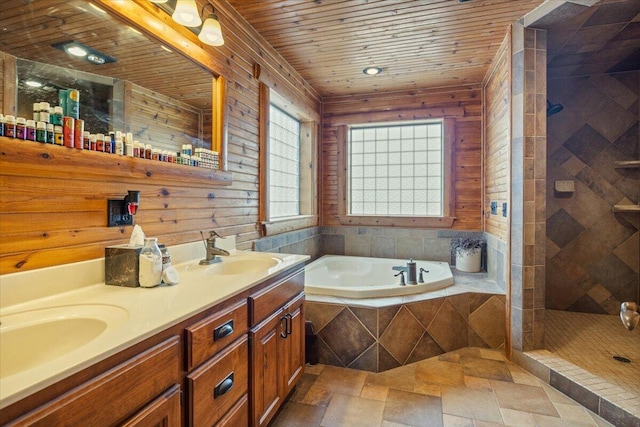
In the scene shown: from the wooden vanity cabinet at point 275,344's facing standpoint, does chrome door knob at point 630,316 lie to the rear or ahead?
ahead

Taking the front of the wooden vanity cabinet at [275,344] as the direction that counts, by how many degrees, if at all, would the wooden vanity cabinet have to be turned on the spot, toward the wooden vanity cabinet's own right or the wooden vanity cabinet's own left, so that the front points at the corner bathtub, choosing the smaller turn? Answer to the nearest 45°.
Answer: approximately 90° to the wooden vanity cabinet's own left

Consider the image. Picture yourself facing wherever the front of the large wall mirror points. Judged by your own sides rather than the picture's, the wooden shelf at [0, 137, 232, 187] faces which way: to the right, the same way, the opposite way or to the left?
the same way

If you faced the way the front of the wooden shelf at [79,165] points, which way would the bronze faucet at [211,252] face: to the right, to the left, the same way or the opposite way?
the same way

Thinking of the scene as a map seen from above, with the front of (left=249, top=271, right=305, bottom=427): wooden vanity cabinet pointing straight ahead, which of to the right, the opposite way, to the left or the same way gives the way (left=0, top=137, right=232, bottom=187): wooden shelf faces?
the same way

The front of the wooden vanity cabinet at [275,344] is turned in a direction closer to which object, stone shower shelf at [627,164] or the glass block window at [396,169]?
the stone shower shelf

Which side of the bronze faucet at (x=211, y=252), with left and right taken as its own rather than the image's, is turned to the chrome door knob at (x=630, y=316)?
front

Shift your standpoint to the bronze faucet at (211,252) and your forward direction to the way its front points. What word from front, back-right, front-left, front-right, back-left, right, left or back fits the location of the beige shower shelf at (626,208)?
front-left

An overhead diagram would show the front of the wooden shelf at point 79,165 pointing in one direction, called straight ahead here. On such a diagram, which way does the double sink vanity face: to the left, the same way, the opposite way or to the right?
the same way

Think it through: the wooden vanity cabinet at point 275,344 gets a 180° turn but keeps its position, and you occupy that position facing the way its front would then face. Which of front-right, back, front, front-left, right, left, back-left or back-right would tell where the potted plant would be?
right

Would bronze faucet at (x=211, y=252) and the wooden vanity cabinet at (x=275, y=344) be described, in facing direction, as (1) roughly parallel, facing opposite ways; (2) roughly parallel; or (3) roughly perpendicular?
roughly parallel

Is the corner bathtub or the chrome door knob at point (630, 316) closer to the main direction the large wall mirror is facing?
the chrome door knob

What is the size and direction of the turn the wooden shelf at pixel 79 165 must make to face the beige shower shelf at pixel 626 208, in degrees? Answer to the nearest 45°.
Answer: approximately 45° to its left

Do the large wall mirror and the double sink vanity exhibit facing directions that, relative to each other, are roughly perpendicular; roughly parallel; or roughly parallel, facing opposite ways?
roughly parallel

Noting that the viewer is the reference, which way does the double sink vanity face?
facing the viewer and to the right of the viewer

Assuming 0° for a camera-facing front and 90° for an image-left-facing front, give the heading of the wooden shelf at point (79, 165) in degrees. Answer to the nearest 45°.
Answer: approximately 315°

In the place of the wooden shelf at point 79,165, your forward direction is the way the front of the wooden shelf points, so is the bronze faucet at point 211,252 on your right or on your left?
on your left

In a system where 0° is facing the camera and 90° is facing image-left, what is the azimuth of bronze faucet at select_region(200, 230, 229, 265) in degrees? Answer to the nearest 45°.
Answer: approximately 315°

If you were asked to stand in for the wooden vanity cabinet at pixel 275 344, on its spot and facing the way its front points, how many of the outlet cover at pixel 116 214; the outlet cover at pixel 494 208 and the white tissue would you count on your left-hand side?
1
